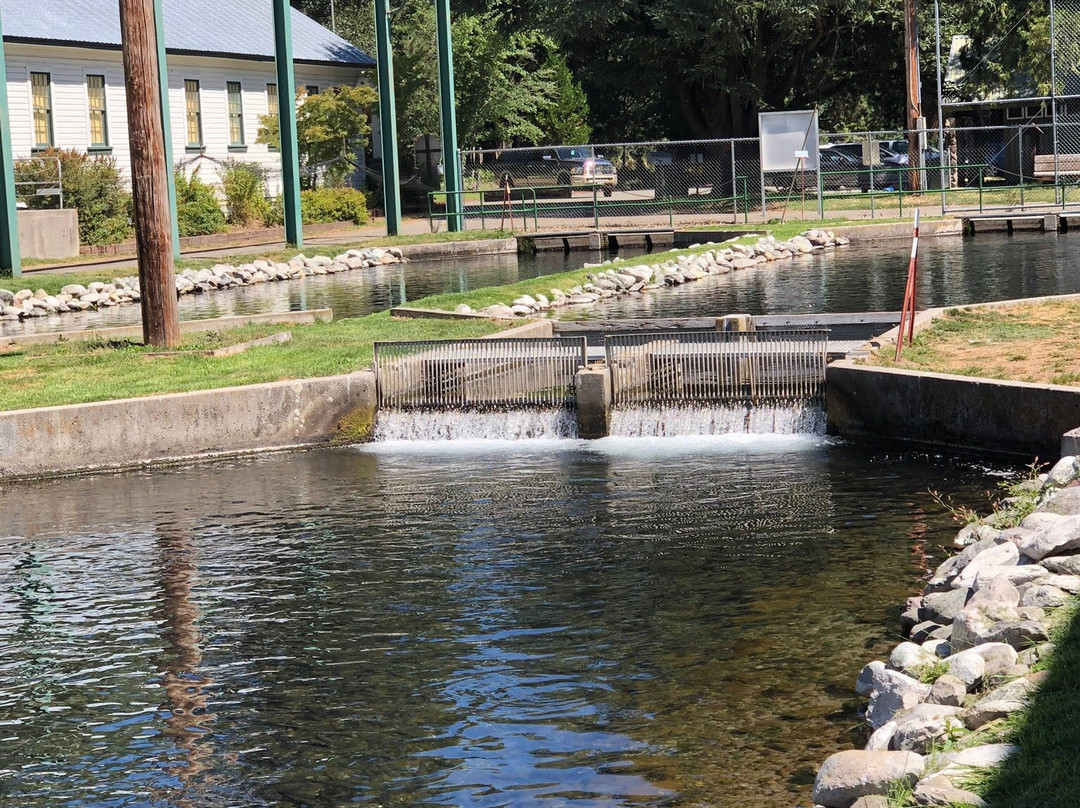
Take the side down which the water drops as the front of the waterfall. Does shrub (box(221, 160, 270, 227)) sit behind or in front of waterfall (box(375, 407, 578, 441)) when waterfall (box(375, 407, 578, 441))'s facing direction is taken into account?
behind

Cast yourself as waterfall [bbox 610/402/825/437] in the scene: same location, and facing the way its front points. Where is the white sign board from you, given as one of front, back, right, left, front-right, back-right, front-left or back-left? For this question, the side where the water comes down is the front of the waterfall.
back

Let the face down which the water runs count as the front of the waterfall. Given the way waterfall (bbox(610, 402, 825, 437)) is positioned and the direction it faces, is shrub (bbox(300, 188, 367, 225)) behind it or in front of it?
behind

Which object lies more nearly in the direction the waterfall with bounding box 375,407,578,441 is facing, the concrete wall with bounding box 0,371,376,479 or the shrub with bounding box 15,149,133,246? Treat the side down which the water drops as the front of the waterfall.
the concrete wall

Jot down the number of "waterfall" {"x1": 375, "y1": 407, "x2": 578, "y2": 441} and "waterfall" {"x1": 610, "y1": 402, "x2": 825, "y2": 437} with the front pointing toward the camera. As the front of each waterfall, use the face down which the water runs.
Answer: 2

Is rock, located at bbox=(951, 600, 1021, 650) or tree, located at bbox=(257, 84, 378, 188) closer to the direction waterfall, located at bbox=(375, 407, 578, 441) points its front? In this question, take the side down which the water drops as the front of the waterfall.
the rock

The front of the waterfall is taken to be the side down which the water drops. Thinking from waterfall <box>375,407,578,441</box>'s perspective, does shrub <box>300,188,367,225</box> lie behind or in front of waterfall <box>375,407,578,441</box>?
behind
